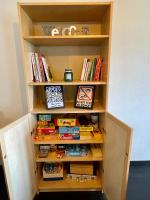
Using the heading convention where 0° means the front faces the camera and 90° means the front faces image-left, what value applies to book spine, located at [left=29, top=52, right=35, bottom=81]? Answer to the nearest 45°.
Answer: approximately 0°

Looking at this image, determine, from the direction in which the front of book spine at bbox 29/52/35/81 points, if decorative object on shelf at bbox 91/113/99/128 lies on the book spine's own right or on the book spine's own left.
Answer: on the book spine's own left

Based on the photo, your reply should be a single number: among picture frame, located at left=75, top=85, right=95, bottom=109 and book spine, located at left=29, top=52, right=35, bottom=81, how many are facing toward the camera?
2
